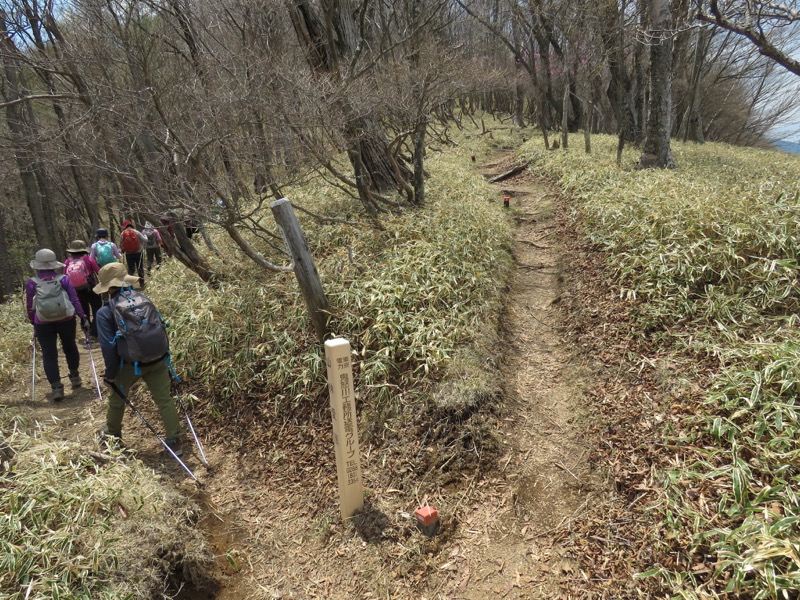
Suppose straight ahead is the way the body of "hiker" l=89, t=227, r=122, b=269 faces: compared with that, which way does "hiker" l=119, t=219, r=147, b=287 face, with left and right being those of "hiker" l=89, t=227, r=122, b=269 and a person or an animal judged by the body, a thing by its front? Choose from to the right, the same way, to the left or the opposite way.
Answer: the same way

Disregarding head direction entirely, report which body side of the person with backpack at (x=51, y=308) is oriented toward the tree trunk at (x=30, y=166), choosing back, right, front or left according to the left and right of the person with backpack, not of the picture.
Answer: front

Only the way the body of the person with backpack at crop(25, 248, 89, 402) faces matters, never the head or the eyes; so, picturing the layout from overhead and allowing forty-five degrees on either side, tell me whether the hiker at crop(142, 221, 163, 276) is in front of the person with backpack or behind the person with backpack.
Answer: in front

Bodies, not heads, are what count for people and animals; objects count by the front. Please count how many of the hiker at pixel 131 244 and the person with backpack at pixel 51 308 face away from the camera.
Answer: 2

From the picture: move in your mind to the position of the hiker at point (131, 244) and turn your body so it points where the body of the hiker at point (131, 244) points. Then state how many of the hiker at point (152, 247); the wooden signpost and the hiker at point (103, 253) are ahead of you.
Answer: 1

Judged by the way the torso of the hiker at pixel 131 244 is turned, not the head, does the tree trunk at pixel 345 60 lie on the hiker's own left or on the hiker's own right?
on the hiker's own right

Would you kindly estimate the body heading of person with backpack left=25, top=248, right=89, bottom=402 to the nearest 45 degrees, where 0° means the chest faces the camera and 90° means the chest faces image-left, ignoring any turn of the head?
approximately 180°

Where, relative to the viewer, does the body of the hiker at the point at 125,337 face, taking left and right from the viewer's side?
facing away from the viewer and to the left of the viewer

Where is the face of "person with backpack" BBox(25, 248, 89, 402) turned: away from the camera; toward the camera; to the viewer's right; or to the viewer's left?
away from the camera

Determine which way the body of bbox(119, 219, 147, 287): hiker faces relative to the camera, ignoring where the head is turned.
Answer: away from the camera

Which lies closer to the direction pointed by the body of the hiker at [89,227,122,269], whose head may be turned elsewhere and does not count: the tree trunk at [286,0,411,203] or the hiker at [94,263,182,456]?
the tree trunk

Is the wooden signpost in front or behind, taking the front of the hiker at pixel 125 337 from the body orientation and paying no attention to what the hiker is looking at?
behind

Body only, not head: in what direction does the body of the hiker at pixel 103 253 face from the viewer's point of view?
away from the camera

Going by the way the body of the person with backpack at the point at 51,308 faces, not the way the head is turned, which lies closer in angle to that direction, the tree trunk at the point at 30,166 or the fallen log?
the tree trunk

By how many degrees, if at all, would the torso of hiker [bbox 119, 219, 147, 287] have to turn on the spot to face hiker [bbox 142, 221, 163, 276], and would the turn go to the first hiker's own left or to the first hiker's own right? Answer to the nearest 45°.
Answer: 0° — they already face them

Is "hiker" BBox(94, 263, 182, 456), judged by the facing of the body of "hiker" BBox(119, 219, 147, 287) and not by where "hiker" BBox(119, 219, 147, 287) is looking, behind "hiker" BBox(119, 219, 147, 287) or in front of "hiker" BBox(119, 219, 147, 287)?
behind
